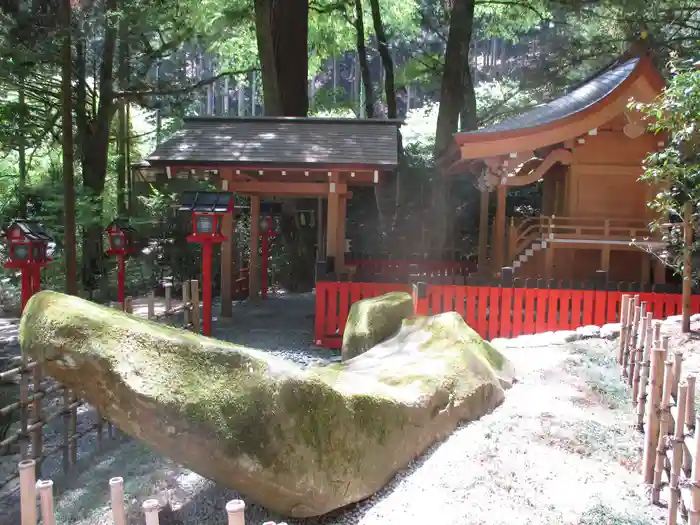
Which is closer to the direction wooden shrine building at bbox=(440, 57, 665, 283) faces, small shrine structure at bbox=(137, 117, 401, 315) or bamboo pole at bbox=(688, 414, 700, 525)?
the small shrine structure

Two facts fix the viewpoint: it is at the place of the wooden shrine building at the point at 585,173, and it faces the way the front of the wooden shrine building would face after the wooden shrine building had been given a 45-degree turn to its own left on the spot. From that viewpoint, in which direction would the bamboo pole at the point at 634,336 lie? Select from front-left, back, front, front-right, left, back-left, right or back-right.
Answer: front-left

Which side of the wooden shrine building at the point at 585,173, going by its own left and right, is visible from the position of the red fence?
left

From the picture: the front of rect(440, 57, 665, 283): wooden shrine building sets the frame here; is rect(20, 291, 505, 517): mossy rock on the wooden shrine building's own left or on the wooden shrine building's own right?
on the wooden shrine building's own left

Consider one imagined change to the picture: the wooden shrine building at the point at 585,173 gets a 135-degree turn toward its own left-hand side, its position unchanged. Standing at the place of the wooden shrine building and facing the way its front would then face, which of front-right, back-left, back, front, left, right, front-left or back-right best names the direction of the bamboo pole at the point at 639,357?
front-right

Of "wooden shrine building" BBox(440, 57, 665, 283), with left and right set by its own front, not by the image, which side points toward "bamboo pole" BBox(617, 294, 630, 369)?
left

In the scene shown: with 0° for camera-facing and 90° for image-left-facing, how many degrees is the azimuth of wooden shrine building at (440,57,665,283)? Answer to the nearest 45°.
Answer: approximately 90°

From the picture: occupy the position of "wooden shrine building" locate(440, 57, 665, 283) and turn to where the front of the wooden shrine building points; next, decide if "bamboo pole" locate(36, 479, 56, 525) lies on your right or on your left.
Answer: on your left

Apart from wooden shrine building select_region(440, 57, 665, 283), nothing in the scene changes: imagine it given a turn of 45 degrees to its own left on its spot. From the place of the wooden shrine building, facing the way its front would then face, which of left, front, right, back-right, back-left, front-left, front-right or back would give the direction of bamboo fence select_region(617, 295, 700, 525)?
front-left

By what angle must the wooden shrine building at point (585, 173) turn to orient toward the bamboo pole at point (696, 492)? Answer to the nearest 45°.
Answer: approximately 90° to its left

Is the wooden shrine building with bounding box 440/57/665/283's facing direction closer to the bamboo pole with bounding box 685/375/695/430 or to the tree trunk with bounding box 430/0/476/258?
the tree trunk

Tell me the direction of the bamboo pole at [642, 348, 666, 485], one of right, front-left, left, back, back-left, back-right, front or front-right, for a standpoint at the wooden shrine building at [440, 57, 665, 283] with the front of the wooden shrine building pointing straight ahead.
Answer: left

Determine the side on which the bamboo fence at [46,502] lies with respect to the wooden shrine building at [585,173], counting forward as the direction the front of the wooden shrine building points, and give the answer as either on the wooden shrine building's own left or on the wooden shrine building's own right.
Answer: on the wooden shrine building's own left

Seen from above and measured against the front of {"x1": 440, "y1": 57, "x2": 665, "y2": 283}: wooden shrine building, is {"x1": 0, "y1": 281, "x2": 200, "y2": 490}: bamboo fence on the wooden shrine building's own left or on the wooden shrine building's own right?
on the wooden shrine building's own left

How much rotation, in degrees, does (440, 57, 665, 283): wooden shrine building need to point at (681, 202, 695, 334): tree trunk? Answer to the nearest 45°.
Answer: approximately 90° to its left

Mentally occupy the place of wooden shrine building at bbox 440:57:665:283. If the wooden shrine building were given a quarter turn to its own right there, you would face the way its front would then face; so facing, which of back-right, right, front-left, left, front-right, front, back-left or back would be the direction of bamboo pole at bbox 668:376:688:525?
back

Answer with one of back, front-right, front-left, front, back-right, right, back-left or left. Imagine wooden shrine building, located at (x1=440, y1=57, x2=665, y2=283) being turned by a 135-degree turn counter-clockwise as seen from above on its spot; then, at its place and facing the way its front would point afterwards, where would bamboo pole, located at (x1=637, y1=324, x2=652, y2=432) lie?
front-right

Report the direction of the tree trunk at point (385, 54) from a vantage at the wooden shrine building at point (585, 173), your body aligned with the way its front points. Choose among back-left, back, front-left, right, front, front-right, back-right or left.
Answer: front-right
